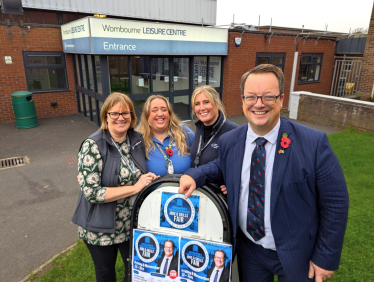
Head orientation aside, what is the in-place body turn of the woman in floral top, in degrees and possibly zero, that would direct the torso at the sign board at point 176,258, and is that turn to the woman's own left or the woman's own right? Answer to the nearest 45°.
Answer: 0° — they already face it

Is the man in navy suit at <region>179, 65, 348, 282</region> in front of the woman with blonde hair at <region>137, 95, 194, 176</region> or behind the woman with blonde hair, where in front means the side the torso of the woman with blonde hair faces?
in front

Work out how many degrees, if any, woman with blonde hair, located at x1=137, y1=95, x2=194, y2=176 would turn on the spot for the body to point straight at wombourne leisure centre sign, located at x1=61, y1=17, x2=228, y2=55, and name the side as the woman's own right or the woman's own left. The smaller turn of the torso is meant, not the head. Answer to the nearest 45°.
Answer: approximately 180°

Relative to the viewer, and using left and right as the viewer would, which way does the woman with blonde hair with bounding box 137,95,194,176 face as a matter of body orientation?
facing the viewer

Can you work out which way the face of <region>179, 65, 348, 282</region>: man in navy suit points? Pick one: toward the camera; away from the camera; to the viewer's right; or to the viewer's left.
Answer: toward the camera

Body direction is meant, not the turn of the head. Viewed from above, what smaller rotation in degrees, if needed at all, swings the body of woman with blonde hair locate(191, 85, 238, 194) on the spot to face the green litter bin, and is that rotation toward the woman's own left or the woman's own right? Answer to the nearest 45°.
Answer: approximately 90° to the woman's own right

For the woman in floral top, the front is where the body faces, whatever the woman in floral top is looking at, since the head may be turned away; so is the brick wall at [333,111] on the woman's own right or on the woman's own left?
on the woman's own left

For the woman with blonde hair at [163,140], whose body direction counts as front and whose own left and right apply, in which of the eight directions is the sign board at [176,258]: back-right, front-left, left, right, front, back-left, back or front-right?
front

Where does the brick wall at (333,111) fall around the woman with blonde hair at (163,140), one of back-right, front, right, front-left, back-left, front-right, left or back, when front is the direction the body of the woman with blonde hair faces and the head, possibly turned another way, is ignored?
back-left

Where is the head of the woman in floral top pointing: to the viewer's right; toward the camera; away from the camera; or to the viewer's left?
toward the camera

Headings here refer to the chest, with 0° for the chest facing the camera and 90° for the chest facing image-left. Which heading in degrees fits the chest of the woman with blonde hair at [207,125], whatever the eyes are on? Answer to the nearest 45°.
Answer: approximately 45°

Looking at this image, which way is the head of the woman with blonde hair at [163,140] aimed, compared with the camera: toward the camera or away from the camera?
toward the camera

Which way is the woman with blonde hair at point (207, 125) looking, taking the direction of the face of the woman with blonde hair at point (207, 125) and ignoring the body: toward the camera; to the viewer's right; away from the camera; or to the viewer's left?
toward the camera
